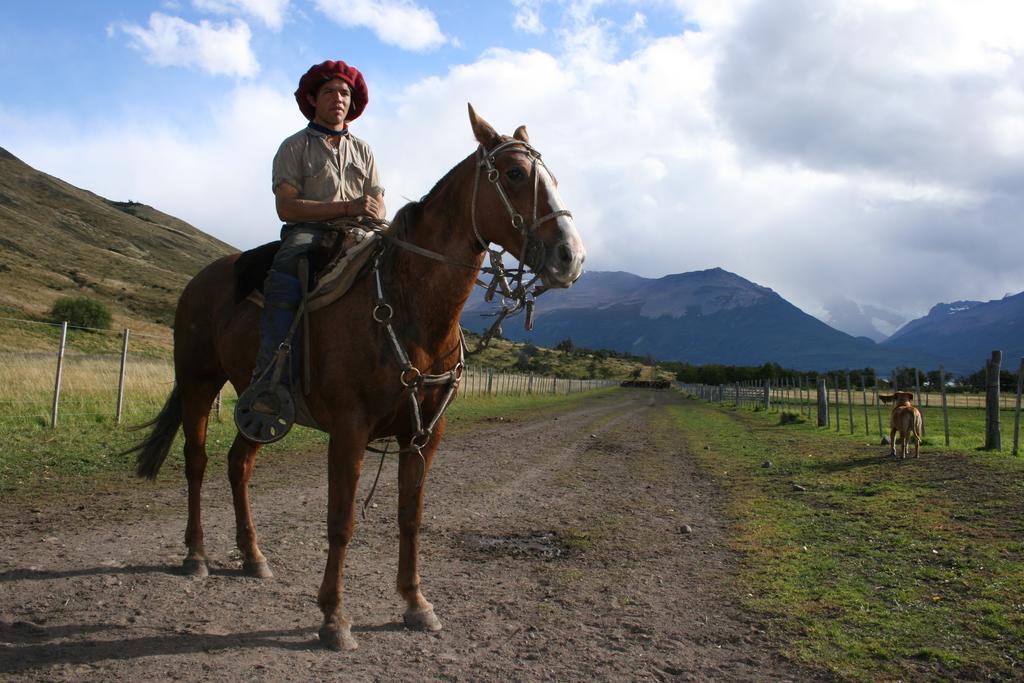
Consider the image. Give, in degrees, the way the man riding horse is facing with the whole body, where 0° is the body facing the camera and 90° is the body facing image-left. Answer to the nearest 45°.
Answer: approximately 315°

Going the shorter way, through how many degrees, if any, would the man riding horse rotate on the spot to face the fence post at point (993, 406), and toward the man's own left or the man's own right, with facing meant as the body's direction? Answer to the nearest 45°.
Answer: approximately 90° to the man's own left

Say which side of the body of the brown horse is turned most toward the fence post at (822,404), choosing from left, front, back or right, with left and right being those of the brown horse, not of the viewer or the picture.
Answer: left

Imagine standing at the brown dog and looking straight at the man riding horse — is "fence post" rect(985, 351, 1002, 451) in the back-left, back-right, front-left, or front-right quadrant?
back-left

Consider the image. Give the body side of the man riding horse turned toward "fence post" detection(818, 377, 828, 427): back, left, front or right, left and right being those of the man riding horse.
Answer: left

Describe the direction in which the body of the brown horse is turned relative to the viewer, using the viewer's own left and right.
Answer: facing the viewer and to the right of the viewer
